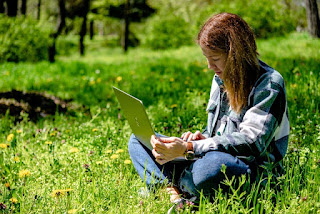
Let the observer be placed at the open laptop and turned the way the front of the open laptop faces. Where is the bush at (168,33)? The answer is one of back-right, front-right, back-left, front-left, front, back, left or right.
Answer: front-left

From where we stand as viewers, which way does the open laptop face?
facing away from the viewer and to the right of the viewer

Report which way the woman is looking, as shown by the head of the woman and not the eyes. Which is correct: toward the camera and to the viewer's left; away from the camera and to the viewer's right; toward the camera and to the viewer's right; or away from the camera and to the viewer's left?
toward the camera and to the viewer's left

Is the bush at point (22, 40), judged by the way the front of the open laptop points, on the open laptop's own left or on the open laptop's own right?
on the open laptop's own left

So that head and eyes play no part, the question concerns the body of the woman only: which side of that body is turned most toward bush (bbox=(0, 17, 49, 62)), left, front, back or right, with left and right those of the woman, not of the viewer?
right

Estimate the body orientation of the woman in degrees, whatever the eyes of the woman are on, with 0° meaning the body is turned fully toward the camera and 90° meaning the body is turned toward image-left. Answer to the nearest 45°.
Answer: approximately 45°
